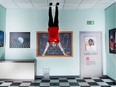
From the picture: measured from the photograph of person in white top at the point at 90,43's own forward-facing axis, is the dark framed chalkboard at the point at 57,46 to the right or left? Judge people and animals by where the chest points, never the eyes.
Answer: on its right

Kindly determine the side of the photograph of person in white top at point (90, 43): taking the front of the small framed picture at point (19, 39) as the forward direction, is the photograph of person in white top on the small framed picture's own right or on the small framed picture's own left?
on the small framed picture's own left

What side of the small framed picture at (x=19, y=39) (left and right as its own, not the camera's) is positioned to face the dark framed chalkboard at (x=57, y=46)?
left

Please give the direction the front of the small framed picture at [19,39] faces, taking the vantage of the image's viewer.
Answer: facing the viewer

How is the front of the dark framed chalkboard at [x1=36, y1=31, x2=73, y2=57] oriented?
toward the camera

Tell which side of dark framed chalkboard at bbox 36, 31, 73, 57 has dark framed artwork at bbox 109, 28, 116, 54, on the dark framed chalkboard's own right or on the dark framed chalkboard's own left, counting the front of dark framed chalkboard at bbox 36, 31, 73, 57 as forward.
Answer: on the dark framed chalkboard's own left

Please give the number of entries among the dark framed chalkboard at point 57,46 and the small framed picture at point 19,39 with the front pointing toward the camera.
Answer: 2

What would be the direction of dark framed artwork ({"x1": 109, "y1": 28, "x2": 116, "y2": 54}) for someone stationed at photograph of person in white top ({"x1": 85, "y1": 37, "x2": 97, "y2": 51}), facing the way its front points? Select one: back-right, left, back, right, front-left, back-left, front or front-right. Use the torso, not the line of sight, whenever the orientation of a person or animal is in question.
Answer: front-left

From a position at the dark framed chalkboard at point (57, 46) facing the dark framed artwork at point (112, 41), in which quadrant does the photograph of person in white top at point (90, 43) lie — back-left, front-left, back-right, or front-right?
front-left

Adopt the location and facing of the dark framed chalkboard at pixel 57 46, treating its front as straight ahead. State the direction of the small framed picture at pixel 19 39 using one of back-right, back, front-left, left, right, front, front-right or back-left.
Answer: right

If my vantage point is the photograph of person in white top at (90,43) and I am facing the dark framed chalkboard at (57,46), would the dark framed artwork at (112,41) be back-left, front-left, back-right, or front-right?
back-left

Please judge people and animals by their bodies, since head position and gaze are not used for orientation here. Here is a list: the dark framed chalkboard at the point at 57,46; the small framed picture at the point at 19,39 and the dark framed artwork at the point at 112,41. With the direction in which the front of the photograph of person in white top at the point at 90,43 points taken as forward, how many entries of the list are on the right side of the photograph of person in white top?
2

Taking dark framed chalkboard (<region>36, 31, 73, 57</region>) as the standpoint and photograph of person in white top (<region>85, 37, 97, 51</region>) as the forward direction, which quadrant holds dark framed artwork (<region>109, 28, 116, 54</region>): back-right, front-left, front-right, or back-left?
front-right

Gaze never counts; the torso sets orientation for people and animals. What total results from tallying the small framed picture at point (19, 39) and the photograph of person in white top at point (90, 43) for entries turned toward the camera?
2
